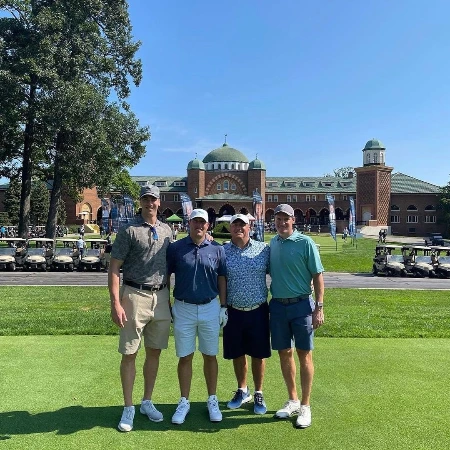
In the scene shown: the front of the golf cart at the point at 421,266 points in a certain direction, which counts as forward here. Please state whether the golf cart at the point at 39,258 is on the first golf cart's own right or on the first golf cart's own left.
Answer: on the first golf cart's own right

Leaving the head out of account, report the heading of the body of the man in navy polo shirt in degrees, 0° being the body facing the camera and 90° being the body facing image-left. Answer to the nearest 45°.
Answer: approximately 0°

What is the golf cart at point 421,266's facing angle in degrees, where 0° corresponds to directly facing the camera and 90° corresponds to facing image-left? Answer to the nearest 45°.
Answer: approximately 315°

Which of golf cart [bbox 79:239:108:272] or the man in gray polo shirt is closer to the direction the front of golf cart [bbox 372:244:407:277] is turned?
the man in gray polo shirt

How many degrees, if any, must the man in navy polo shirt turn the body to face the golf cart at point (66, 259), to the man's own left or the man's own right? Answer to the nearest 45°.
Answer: approximately 180°

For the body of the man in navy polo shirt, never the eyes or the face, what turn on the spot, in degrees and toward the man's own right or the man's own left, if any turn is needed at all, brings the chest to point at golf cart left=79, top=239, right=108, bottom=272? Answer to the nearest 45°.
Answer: approximately 180°

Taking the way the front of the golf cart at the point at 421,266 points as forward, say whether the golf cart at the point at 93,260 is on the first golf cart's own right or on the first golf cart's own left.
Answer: on the first golf cart's own right

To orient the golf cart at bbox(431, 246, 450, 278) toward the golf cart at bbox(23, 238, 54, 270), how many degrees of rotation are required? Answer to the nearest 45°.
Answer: approximately 90° to its right

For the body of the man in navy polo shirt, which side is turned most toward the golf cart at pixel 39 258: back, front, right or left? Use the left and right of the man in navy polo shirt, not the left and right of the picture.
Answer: back

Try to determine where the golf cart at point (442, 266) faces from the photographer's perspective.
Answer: facing the viewer and to the right of the viewer

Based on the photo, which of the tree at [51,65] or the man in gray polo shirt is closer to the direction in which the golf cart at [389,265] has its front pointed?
the man in gray polo shirt

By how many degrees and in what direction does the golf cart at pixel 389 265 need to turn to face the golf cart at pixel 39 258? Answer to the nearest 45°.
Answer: approximately 135° to its right

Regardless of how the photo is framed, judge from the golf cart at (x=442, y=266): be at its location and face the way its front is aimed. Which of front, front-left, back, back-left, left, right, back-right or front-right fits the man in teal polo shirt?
front-right
